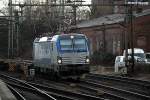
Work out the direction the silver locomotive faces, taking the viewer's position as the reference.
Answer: facing the viewer and to the right of the viewer

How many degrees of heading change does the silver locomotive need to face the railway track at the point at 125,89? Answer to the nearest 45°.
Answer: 0° — it already faces it
